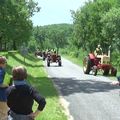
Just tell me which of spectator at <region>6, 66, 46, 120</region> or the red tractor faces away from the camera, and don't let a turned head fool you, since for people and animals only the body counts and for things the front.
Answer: the spectator

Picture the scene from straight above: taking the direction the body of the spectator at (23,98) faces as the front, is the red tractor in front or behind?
in front

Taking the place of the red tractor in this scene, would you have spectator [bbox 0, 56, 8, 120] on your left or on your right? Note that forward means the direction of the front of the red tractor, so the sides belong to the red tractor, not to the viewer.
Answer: on your right

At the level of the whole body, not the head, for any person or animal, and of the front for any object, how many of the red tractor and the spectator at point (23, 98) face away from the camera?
1

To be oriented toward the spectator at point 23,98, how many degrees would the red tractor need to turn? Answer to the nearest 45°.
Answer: approximately 45° to its right

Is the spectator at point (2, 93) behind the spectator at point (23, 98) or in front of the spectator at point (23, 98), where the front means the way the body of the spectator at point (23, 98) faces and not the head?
in front

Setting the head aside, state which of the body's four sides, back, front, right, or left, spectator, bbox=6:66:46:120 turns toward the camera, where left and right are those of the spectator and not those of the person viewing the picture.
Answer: back
